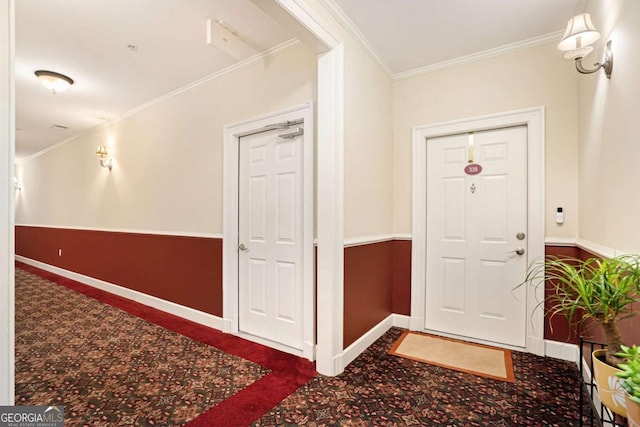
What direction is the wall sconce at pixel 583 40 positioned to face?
to the viewer's left

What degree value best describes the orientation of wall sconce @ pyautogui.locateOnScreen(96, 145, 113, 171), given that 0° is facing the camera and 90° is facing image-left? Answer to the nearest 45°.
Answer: approximately 90°

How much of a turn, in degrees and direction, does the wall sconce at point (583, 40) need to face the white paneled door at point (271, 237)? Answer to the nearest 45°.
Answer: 0° — it already faces it
